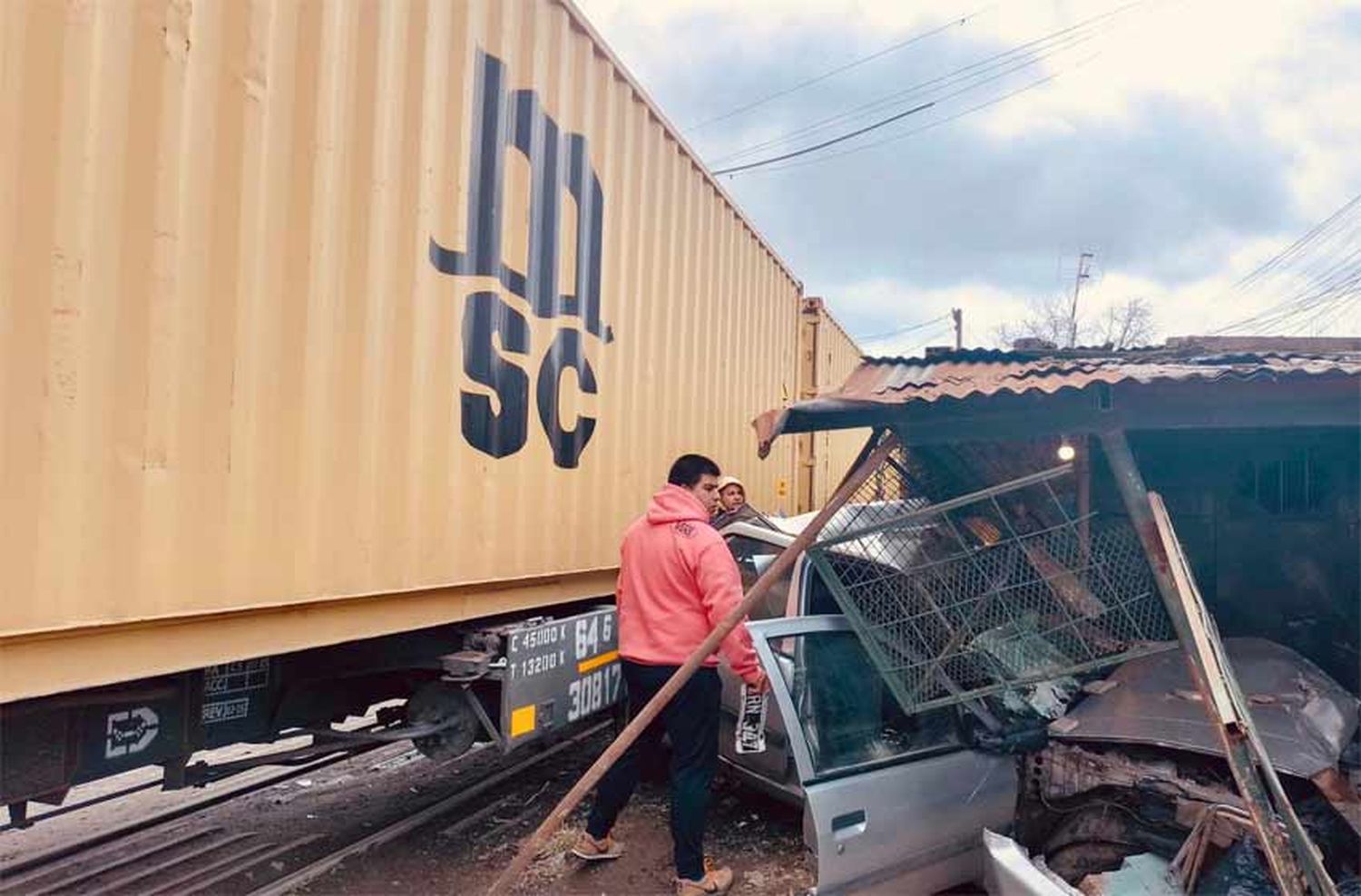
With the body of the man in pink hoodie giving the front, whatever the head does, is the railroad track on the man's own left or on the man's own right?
on the man's own left

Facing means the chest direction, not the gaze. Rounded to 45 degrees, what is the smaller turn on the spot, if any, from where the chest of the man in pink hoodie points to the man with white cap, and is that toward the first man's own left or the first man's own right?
approximately 45° to the first man's own left

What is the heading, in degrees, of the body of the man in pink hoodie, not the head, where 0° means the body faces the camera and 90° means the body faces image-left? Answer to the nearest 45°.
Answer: approximately 225°

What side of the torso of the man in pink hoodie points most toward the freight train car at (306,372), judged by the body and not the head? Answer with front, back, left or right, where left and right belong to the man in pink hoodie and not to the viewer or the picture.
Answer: back

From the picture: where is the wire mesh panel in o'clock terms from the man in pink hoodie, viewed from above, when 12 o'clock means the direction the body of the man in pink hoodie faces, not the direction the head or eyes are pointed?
The wire mesh panel is roughly at 2 o'clock from the man in pink hoodie.

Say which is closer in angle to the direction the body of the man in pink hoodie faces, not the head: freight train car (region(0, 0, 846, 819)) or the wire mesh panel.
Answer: the wire mesh panel

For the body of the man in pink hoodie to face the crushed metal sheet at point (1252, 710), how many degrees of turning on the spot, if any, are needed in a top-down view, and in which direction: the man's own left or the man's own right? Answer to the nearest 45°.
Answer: approximately 45° to the man's own right

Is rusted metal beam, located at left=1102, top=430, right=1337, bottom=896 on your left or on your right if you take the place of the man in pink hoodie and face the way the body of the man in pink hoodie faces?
on your right

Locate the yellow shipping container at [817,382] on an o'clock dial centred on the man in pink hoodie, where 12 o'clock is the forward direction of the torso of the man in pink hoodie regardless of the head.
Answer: The yellow shipping container is roughly at 11 o'clock from the man in pink hoodie.

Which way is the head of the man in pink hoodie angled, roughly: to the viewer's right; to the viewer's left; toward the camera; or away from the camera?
to the viewer's right
